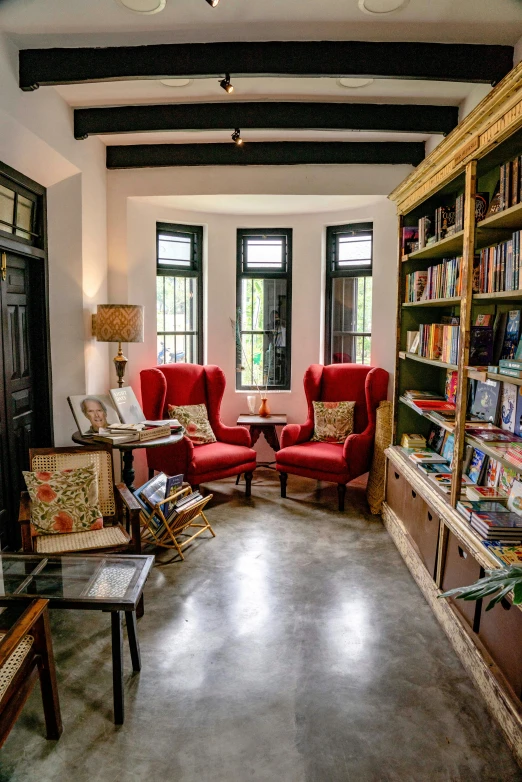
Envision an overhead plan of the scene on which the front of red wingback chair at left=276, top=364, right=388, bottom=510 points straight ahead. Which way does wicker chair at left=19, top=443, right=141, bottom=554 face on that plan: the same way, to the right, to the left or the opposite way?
to the left

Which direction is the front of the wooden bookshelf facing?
to the viewer's left

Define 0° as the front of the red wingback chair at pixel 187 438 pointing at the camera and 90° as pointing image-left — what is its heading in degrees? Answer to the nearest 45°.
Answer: approximately 315°

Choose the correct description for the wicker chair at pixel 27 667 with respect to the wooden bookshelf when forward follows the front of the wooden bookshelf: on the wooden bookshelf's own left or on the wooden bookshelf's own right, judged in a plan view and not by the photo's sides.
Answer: on the wooden bookshelf's own left

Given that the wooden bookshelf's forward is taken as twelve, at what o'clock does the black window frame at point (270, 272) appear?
The black window frame is roughly at 2 o'clock from the wooden bookshelf.
